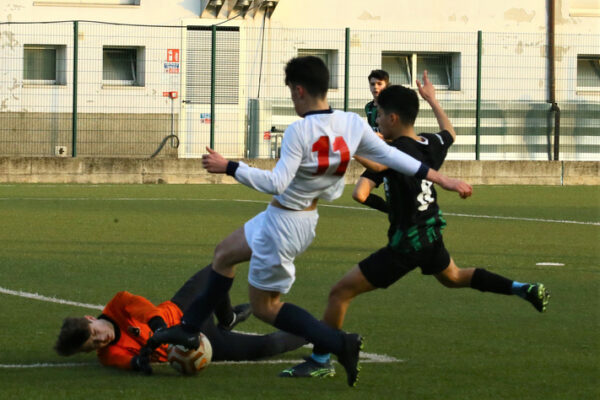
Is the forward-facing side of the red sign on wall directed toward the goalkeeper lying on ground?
yes

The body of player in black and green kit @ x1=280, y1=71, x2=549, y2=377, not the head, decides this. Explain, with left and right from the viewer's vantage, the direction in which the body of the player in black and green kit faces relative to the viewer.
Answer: facing away from the viewer and to the left of the viewer

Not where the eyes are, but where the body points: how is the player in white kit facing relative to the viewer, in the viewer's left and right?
facing away from the viewer and to the left of the viewer

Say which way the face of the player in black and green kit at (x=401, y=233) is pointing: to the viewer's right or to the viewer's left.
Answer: to the viewer's left

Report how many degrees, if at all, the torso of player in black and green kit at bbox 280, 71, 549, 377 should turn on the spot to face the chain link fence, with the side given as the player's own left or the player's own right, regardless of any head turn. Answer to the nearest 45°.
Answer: approximately 45° to the player's own right

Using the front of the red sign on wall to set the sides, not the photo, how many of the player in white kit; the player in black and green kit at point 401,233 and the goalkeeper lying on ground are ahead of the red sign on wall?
3

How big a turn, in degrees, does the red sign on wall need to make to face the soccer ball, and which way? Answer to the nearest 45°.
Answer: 0° — it already faces it

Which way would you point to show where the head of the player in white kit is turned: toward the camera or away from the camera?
away from the camera

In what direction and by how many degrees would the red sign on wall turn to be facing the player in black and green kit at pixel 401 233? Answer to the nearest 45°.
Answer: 0° — it already faces them
